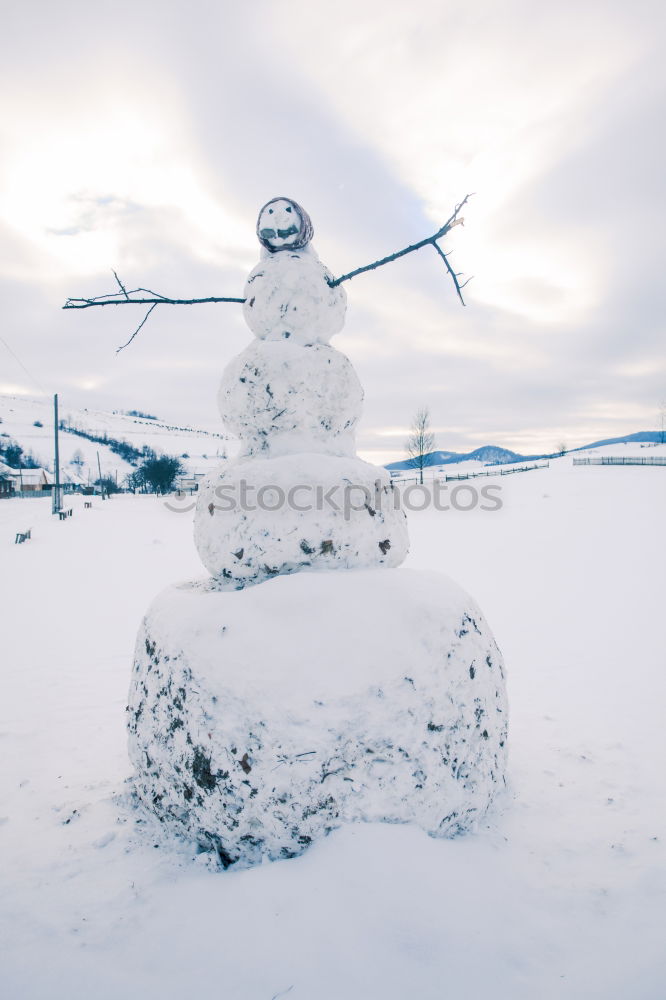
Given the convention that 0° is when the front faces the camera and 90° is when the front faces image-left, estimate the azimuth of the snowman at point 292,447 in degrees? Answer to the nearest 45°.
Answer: approximately 0°

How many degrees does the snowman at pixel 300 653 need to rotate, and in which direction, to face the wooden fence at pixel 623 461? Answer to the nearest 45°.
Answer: approximately 135° to its left

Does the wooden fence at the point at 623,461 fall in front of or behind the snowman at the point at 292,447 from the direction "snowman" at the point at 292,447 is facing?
behind

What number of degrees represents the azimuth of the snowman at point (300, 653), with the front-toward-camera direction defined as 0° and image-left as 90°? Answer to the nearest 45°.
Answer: approximately 0°
